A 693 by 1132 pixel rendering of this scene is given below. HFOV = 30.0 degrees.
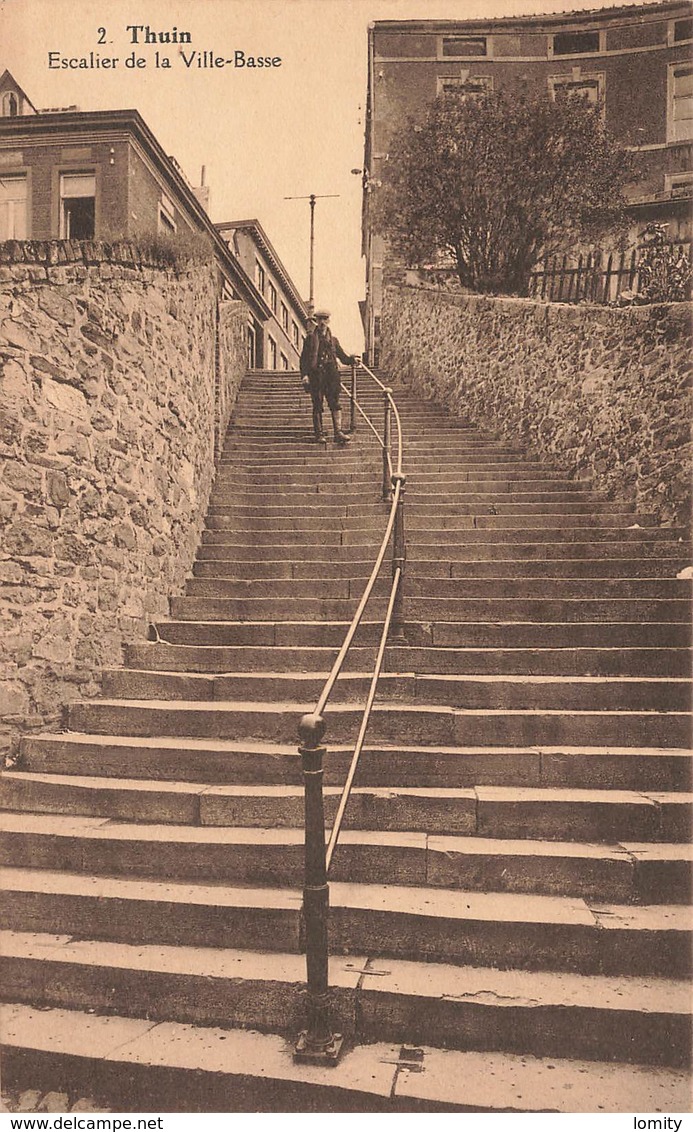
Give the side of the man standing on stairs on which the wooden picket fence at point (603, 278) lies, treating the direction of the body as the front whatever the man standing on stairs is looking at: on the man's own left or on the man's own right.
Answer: on the man's own left

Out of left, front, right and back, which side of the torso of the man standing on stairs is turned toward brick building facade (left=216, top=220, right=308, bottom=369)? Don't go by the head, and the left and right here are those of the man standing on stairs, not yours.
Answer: back
